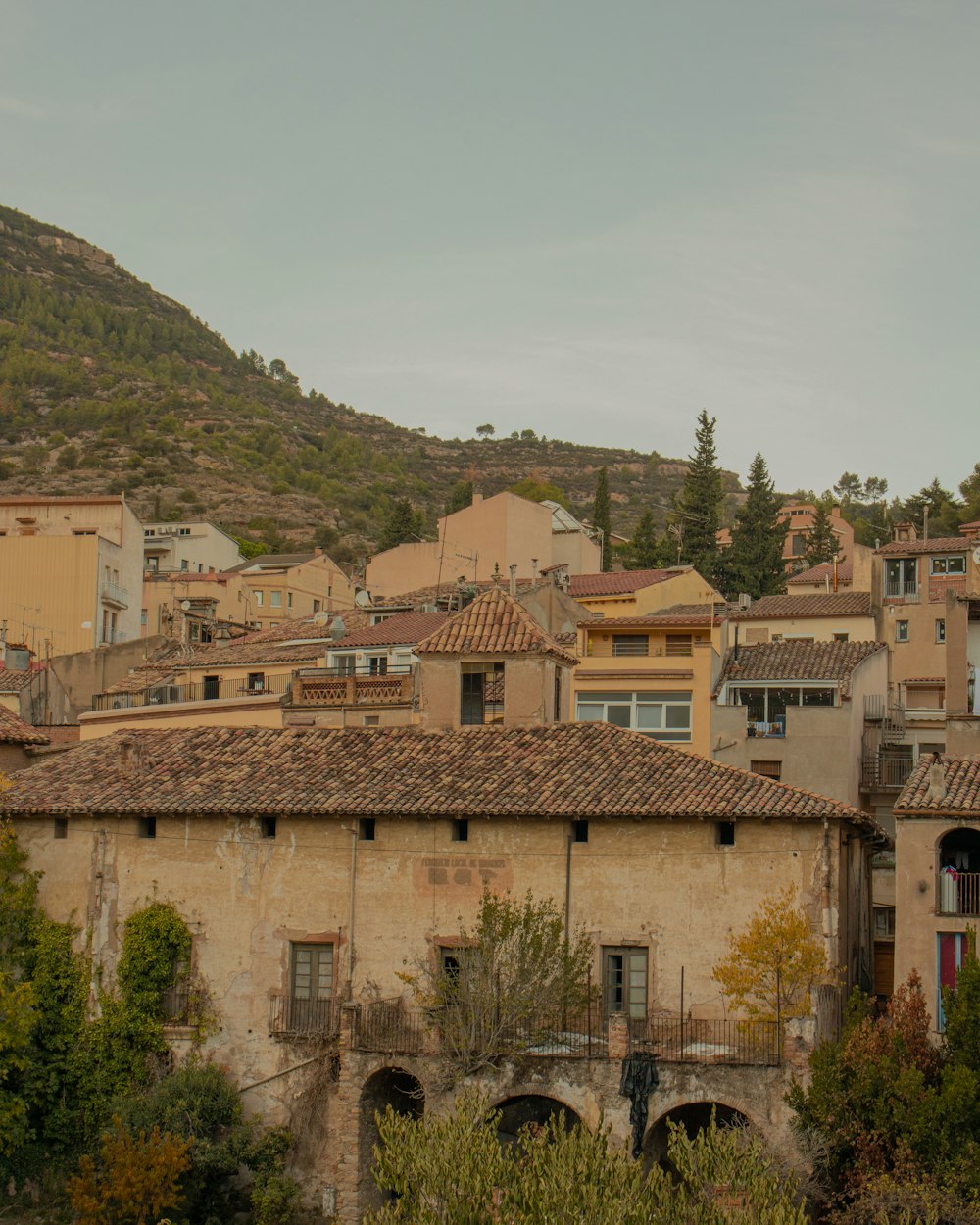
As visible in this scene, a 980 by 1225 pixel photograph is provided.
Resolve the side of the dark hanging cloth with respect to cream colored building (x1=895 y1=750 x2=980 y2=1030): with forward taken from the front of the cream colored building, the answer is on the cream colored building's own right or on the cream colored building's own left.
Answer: on the cream colored building's own right

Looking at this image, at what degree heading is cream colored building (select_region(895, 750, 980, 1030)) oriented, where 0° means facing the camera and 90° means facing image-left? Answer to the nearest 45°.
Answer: approximately 0°

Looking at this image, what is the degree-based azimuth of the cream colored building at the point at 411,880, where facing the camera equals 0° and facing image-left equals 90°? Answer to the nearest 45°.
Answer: approximately 0°

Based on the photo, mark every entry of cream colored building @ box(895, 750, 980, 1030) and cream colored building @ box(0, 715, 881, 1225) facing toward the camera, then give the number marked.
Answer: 2

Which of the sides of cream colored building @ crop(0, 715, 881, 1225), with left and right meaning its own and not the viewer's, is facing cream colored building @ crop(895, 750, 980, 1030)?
left

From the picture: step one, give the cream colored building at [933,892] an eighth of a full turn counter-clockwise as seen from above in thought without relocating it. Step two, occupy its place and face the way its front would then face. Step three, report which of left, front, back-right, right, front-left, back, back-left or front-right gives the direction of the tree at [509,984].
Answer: back-right

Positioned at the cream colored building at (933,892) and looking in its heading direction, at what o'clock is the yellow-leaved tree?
The yellow-leaved tree is roughly at 3 o'clock from the cream colored building.
